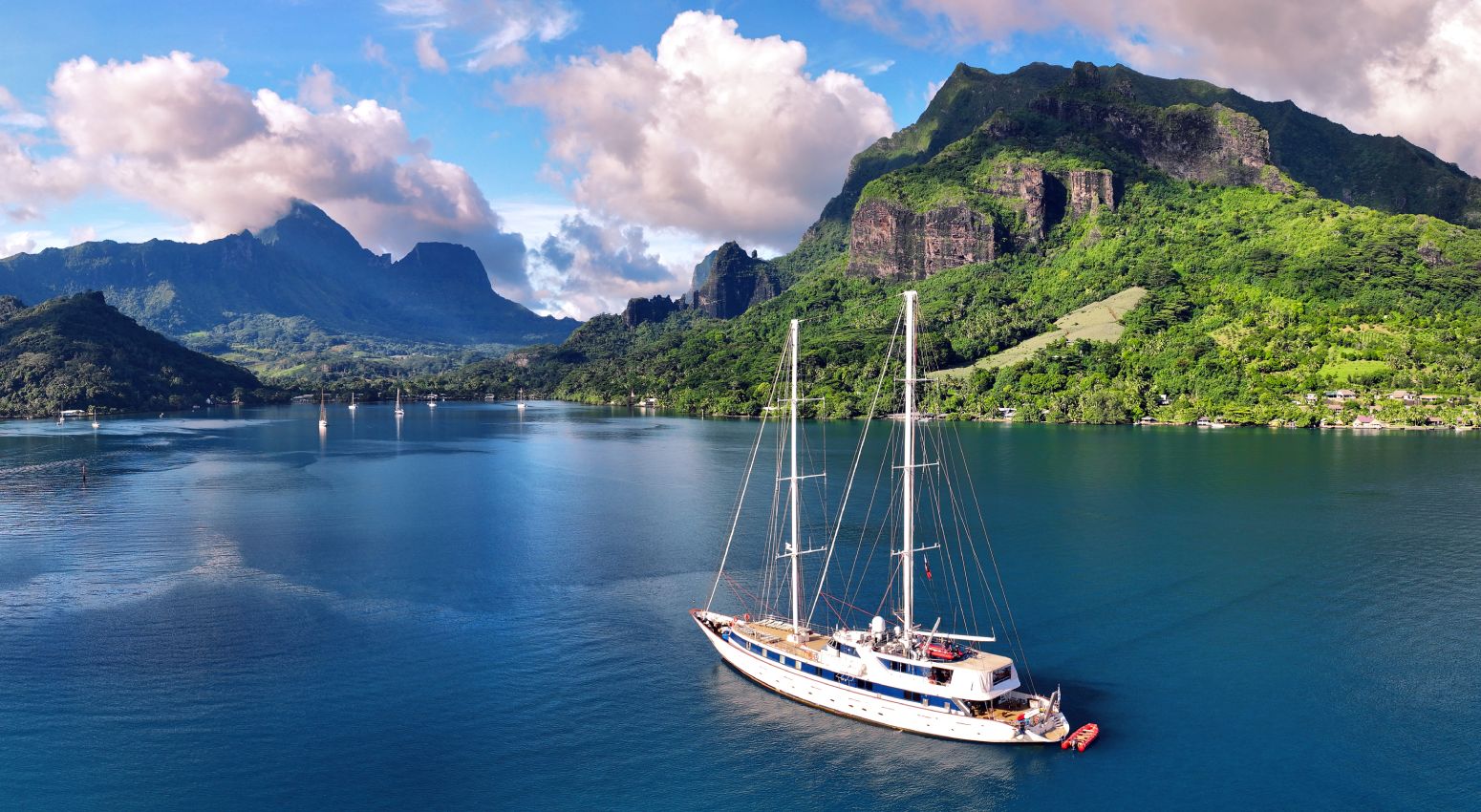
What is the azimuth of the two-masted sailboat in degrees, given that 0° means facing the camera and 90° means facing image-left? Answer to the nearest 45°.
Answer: approximately 135°

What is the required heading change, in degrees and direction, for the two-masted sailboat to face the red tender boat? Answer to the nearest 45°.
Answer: approximately 135° to its right
